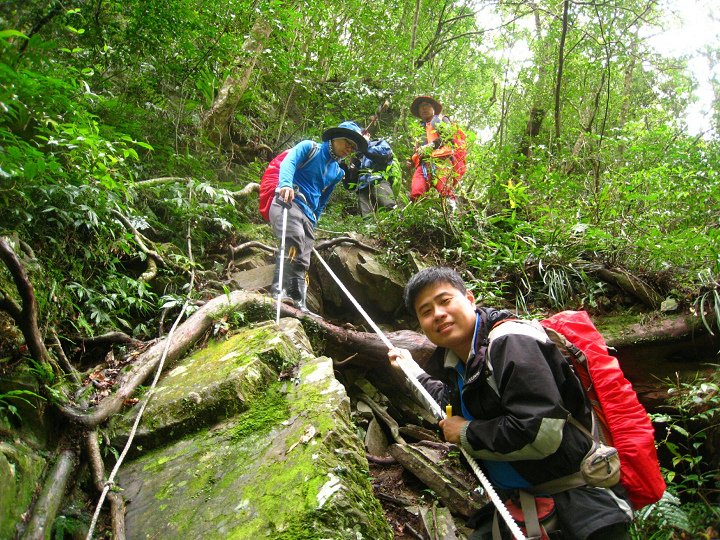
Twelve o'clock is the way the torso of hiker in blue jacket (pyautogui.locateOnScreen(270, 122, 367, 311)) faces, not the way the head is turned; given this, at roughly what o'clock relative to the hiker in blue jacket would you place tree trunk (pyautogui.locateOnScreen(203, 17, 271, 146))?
The tree trunk is roughly at 7 o'clock from the hiker in blue jacket.

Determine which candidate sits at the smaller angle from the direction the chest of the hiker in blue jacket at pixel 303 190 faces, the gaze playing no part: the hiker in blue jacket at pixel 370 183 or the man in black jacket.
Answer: the man in black jacket

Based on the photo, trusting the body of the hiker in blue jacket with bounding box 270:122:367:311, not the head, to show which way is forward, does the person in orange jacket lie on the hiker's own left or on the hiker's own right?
on the hiker's own left

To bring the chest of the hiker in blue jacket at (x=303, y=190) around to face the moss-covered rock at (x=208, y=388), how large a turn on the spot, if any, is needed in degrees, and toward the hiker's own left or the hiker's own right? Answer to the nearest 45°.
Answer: approximately 45° to the hiker's own right

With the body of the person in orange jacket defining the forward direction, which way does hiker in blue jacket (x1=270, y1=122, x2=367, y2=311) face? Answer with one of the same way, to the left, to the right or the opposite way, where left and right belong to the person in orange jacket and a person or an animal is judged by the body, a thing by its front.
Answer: to the left

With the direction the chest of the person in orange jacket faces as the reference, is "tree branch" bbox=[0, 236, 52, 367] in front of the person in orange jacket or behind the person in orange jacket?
in front

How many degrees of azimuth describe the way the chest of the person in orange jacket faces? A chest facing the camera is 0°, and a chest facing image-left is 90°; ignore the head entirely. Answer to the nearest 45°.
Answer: approximately 45°

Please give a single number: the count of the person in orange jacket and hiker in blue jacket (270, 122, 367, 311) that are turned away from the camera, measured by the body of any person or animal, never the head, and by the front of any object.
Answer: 0

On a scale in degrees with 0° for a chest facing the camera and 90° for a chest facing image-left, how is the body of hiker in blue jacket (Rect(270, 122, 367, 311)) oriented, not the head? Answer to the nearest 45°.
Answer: approximately 315°
